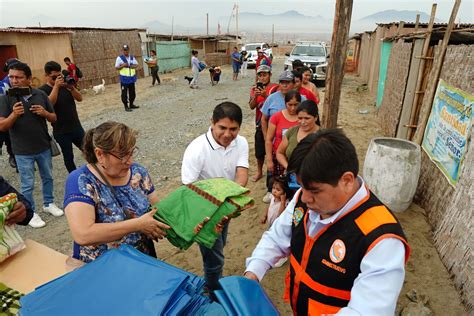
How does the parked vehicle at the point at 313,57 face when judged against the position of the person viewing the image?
facing the viewer

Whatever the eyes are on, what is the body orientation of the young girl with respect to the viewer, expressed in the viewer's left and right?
facing the viewer and to the left of the viewer

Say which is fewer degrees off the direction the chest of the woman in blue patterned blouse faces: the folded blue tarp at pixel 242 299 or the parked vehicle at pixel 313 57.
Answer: the folded blue tarp

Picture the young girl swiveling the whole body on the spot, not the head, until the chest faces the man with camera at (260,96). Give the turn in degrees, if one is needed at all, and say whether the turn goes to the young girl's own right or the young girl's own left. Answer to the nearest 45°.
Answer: approximately 135° to the young girl's own right

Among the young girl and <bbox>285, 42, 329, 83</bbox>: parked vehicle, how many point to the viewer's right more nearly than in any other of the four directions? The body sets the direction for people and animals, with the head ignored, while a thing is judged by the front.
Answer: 0

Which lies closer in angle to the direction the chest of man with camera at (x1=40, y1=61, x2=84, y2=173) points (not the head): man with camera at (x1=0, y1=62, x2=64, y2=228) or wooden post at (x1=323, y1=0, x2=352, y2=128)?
the wooden post

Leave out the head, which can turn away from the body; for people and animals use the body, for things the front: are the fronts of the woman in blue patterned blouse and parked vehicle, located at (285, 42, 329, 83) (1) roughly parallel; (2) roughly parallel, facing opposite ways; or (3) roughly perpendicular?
roughly perpendicular

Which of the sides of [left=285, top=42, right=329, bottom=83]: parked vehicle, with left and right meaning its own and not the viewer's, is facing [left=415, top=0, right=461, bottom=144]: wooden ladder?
front

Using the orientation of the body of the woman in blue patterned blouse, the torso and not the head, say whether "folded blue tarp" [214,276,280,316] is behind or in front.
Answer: in front

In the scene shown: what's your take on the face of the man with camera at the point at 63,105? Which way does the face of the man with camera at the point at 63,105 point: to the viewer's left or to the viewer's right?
to the viewer's right

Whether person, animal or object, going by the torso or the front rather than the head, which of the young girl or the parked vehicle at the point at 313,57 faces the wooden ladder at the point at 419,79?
the parked vehicle

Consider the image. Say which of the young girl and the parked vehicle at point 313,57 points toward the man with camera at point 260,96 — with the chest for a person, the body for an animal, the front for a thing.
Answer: the parked vehicle

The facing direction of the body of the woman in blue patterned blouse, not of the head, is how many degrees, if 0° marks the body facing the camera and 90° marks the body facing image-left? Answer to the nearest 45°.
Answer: approximately 315°

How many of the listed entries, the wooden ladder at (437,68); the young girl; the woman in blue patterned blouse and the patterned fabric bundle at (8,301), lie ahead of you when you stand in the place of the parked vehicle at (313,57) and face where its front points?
4
